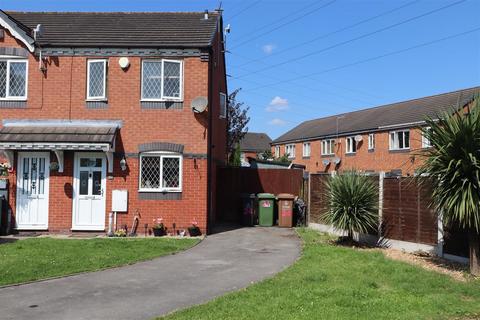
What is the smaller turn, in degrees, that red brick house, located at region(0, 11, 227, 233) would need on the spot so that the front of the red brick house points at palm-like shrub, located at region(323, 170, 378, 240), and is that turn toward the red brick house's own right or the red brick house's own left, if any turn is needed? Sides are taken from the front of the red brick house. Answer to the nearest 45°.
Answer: approximately 45° to the red brick house's own left

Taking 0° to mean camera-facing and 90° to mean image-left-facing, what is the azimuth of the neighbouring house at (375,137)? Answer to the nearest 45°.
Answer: approximately 45°

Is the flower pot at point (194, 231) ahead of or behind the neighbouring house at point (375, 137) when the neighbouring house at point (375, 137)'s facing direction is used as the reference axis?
ahead

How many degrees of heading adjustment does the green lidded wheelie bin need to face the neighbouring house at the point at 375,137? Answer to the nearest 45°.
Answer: approximately 135° to its left

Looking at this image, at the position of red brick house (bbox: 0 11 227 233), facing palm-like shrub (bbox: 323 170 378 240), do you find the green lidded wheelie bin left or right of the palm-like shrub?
left

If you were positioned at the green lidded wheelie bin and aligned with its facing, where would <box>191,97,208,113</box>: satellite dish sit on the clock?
The satellite dish is roughly at 1 o'clock from the green lidded wheelie bin.

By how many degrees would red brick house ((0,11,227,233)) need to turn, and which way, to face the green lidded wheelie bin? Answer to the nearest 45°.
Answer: approximately 90° to its left

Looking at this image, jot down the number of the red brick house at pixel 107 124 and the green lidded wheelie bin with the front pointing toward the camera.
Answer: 2

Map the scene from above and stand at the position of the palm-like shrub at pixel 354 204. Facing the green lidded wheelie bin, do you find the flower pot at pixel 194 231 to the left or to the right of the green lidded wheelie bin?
left

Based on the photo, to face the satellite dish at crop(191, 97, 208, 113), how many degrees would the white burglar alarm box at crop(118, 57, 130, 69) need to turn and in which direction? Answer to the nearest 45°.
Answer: approximately 90° to its left

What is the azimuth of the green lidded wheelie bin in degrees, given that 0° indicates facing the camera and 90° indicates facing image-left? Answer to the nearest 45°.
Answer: approximately 0°
